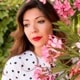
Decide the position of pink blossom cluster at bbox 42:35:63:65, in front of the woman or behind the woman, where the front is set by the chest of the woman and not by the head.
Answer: in front

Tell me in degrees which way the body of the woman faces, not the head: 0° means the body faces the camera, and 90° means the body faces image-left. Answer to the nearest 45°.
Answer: approximately 315°

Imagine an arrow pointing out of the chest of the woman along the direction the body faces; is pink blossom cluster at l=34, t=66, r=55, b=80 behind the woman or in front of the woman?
in front
